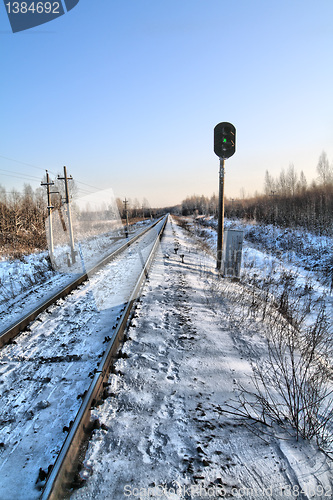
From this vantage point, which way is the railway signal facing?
toward the camera

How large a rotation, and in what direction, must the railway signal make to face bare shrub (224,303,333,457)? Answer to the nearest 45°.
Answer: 0° — it already faces it

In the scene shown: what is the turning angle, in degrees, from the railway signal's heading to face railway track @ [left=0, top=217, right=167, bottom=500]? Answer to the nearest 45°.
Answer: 0° — it already faces it
